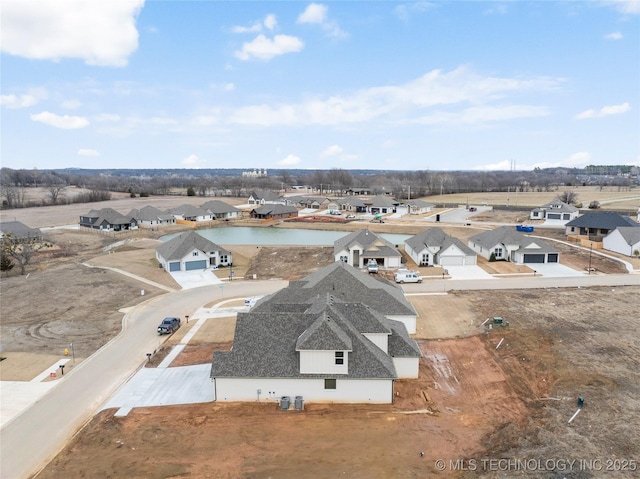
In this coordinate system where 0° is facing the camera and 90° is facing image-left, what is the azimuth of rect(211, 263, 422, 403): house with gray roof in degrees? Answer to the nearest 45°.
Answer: approximately 90°

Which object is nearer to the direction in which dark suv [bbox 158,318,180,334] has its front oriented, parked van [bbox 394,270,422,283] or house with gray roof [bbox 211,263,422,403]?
the parked van

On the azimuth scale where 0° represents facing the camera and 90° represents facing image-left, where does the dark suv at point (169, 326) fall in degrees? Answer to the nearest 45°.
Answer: approximately 225°

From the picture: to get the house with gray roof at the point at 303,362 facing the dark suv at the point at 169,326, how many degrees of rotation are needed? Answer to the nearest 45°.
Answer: approximately 45° to its right

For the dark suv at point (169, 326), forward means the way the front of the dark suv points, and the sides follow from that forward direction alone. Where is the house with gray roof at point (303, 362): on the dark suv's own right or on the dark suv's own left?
on the dark suv's own right

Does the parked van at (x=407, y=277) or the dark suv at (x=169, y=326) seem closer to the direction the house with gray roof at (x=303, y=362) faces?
the dark suv

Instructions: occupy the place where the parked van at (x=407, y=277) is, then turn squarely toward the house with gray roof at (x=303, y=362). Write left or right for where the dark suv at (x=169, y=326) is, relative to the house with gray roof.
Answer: right

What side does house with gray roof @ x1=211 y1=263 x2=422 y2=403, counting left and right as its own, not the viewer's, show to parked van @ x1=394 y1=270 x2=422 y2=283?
right

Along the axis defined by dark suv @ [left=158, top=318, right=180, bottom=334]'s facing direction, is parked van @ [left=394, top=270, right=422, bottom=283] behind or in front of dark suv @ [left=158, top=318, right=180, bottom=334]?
in front
